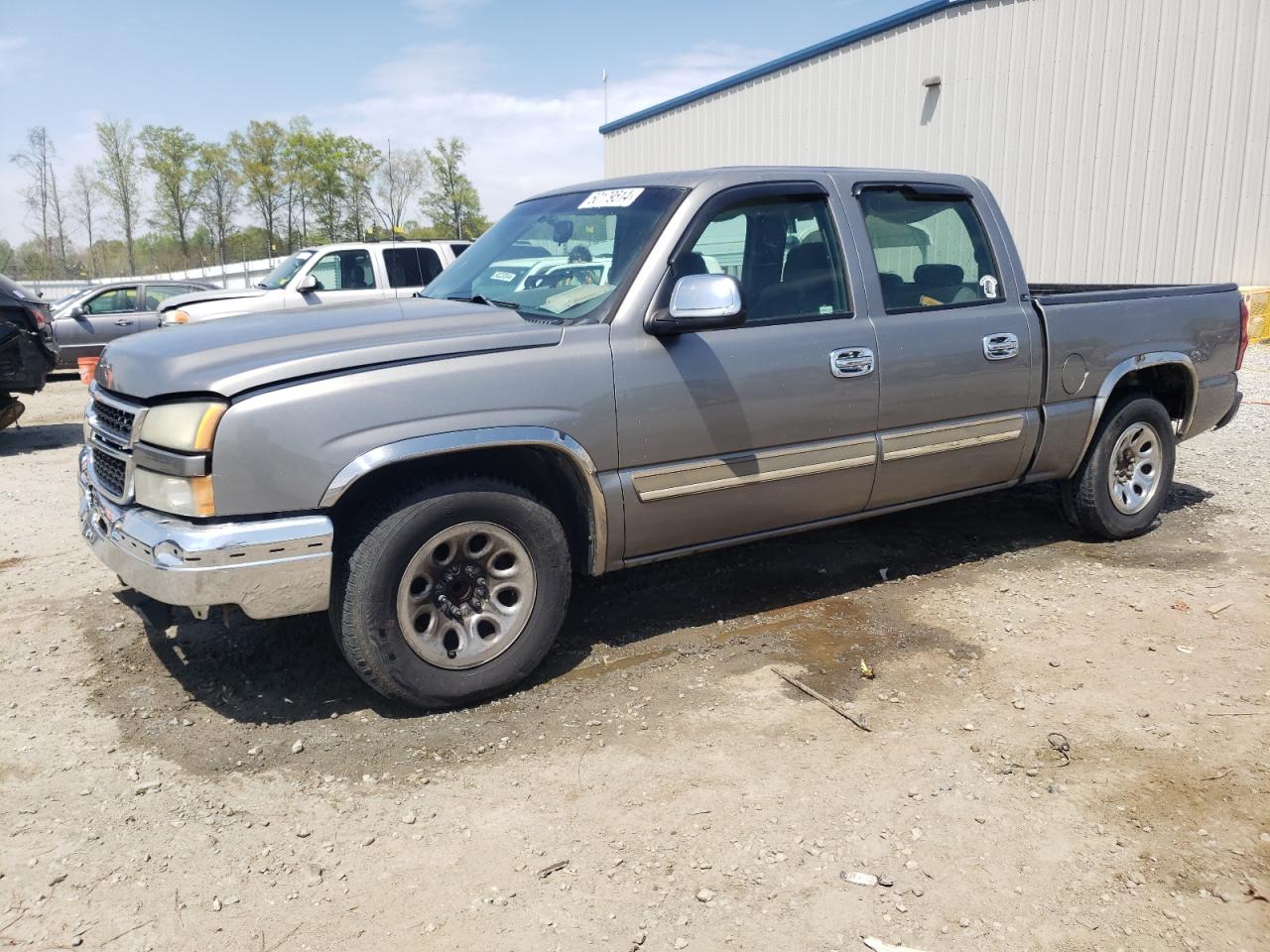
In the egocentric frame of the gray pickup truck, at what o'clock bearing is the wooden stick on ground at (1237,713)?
The wooden stick on ground is roughly at 8 o'clock from the gray pickup truck.

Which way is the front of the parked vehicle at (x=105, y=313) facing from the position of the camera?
facing to the left of the viewer

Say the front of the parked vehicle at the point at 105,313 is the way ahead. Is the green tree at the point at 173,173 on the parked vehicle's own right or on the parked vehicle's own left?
on the parked vehicle's own right

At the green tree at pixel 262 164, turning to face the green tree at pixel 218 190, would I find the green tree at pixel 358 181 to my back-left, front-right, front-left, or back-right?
back-right

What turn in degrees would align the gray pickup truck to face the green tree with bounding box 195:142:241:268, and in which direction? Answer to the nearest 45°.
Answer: approximately 90° to its right

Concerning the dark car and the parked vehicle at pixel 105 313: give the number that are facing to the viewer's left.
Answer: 2

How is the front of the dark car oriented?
to the viewer's left

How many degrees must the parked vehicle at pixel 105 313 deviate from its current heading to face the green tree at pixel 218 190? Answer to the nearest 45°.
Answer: approximately 90° to its right

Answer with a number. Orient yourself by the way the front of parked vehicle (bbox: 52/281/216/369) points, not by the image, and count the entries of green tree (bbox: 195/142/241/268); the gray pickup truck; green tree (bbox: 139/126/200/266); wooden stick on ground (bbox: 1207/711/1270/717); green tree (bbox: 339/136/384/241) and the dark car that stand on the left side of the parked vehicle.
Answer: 3
